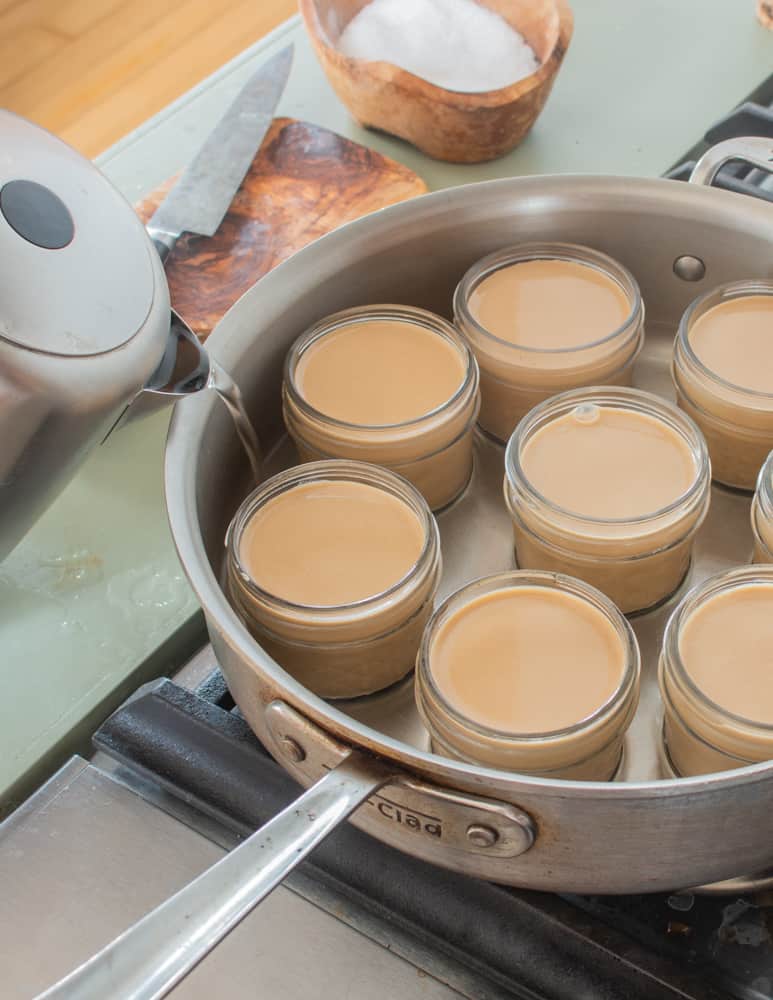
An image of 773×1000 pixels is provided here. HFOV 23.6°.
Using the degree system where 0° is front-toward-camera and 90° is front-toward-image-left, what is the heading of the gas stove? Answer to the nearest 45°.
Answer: approximately 45°
